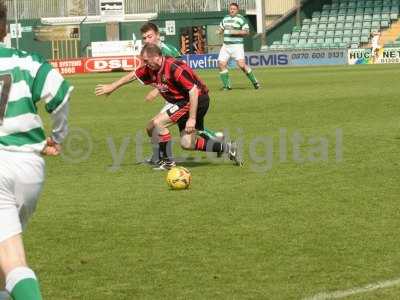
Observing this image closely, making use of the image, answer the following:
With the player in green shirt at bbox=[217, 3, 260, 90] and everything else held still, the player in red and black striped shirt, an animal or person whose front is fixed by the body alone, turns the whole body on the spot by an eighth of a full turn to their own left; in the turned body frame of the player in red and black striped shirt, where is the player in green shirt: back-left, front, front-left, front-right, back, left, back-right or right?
back

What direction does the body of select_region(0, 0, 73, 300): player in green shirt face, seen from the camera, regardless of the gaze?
away from the camera

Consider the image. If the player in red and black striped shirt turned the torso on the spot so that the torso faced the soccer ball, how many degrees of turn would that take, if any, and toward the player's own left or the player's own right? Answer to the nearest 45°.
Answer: approximately 45° to the player's own left

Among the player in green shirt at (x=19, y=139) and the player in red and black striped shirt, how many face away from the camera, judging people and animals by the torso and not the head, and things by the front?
1

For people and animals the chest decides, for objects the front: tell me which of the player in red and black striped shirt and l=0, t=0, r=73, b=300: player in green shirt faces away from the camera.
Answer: the player in green shirt

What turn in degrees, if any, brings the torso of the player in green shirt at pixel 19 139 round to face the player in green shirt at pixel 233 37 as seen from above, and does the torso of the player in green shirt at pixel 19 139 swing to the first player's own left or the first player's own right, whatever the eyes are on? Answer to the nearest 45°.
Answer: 0° — they already face them

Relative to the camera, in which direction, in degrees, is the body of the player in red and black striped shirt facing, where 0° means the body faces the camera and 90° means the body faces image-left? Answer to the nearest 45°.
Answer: approximately 45°
